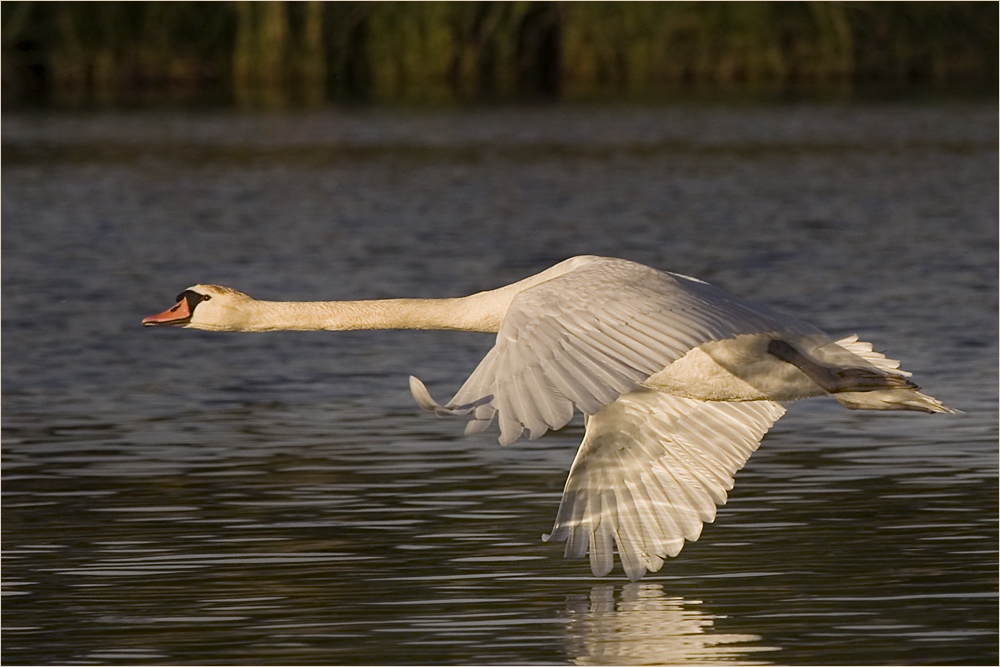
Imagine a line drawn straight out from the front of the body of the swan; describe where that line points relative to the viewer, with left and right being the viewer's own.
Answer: facing to the left of the viewer
